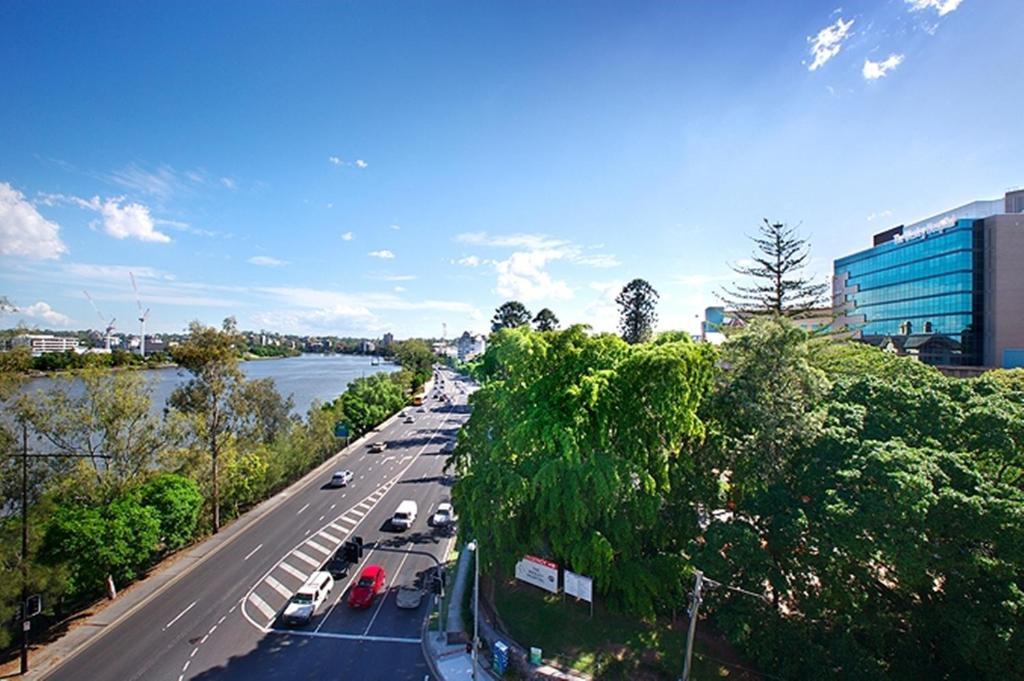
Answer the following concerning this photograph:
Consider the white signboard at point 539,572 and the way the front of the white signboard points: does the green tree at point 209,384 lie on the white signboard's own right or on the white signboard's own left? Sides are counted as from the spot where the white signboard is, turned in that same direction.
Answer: on the white signboard's own right

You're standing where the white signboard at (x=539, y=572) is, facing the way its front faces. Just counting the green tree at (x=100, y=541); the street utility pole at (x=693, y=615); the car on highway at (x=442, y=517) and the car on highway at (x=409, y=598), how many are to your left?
1

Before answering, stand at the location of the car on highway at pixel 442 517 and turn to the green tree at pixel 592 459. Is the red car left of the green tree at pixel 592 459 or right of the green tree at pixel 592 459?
right

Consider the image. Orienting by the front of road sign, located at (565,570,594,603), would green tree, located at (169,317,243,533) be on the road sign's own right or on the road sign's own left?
on the road sign's own right

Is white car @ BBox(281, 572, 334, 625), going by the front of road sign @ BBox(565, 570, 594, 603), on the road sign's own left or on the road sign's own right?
on the road sign's own right

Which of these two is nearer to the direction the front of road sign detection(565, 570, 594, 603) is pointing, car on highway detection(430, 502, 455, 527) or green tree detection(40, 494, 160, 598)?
the green tree

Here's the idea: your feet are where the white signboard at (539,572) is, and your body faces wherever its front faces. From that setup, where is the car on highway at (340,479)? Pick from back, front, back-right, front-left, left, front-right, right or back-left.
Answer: right

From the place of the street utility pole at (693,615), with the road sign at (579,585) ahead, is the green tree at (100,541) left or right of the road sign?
left

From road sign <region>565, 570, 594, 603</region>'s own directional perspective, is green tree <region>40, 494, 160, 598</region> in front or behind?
in front

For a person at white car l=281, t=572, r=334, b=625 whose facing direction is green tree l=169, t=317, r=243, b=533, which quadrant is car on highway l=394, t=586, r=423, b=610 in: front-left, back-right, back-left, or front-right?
back-right

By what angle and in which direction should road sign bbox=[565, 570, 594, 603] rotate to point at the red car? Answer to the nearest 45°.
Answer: approximately 45° to its right

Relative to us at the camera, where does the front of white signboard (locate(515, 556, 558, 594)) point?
facing the viewer and to the left of the viewer
